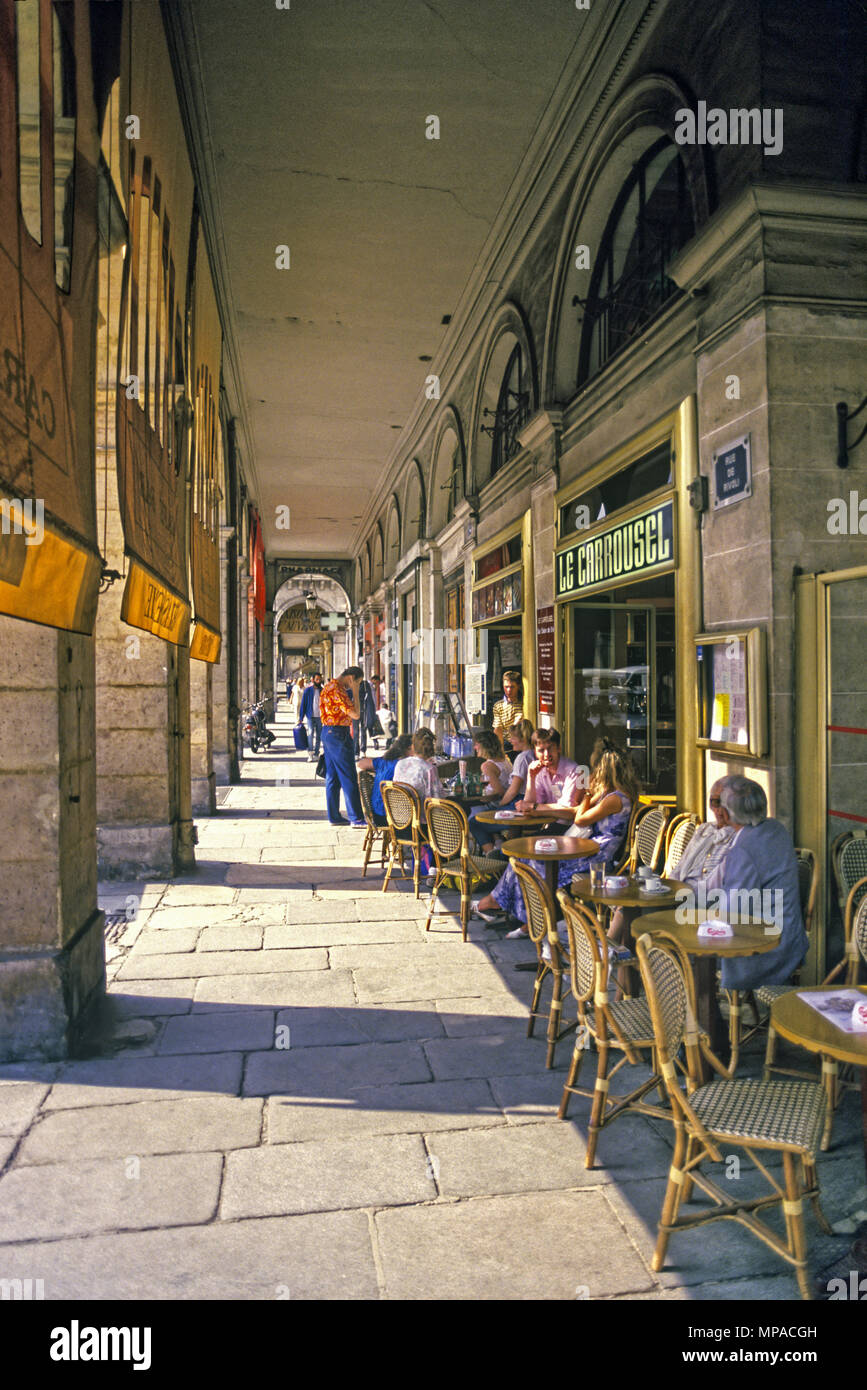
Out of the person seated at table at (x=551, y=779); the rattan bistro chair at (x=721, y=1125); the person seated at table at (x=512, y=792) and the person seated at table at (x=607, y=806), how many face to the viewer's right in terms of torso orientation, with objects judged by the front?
1

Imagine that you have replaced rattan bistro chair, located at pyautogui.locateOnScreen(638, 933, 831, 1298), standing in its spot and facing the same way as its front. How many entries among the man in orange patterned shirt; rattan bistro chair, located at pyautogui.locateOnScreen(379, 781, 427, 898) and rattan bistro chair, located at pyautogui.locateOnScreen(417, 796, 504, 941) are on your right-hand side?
0

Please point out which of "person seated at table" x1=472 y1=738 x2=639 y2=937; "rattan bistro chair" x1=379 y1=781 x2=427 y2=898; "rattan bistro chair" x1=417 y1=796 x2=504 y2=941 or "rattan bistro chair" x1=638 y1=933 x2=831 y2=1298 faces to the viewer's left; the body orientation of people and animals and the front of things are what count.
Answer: the person seated at table

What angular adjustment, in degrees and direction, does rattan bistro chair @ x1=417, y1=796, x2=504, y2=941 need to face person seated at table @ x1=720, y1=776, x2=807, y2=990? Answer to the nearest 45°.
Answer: approximately 90° to its right

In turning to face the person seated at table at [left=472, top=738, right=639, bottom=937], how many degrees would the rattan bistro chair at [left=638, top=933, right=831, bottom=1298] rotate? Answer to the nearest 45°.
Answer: approximately 90° to its left

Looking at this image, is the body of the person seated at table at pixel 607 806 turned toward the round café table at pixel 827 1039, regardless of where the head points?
no

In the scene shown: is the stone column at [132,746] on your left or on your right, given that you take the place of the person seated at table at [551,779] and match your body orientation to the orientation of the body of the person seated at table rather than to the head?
on your right

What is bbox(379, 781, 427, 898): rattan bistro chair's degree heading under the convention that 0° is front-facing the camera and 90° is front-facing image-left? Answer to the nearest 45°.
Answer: approximately 225°

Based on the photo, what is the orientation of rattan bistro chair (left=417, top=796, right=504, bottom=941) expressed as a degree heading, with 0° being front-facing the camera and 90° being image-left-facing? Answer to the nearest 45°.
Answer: approximately 225°

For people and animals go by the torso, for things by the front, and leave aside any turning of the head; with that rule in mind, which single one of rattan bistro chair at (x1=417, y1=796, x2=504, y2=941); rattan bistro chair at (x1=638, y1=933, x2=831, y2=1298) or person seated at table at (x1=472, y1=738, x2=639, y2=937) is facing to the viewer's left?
the person seated at table

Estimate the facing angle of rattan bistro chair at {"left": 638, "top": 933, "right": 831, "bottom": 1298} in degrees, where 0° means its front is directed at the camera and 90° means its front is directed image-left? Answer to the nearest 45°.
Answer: approximately 270°

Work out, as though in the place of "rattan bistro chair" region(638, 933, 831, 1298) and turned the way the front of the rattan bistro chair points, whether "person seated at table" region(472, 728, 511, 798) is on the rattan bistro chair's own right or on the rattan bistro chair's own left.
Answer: on the rattan bistro chair's own left

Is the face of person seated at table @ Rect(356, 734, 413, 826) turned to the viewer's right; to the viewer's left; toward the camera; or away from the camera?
away from the camera

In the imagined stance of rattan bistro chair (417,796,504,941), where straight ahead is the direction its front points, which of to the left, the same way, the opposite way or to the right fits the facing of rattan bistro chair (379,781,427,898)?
the same way

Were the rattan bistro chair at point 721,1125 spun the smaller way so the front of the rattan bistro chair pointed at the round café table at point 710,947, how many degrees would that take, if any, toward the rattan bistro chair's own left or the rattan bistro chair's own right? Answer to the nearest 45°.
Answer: approximately 90° to the rattan bistro chair's own left

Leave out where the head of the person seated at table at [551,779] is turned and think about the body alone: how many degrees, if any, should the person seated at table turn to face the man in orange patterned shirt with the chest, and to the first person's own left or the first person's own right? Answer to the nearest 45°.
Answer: approximately 90° to the first person's own right

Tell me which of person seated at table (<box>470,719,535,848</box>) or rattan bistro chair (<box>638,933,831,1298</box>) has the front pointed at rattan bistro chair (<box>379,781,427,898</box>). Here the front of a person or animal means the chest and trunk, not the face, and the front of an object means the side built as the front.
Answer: the person seated at table

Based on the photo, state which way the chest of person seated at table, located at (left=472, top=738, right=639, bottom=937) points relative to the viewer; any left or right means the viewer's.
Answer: facing to the left of the viewer

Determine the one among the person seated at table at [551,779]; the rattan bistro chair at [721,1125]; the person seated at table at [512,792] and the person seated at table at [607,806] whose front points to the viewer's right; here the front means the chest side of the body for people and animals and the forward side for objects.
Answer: the rattan bistro chair

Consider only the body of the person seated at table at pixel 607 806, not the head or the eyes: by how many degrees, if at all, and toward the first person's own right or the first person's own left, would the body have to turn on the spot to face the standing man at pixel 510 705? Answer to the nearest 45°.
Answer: approximately 90° to the first person's own right
